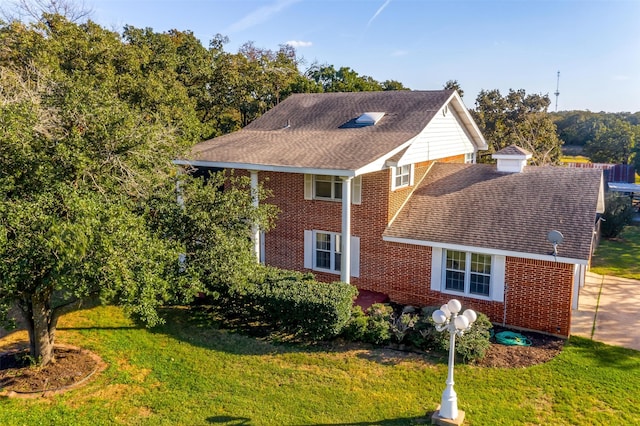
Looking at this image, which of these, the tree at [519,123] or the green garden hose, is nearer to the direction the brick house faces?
the green garden hose

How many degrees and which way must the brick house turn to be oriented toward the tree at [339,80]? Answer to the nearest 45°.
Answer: approximately 135° to its right

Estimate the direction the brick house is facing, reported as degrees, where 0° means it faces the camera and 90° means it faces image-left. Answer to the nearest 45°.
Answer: approximately 45°

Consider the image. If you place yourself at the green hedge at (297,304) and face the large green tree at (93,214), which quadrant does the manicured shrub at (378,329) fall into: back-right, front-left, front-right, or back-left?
back-left

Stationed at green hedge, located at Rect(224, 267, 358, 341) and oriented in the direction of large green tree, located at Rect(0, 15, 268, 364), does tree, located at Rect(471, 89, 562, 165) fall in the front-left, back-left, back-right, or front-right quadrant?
back-right

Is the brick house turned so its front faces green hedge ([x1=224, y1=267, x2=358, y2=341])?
yes

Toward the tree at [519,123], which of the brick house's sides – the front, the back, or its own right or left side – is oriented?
back

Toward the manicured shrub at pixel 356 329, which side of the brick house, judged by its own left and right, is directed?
front

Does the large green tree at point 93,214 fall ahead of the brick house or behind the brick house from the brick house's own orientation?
ahead

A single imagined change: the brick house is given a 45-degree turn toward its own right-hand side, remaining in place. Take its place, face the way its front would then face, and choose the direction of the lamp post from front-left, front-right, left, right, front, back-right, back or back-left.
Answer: left

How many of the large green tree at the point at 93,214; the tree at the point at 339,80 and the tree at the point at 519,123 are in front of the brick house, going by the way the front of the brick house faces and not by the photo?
1

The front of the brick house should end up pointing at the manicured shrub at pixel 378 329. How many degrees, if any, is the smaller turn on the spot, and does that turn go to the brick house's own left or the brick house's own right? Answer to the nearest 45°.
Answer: approximately 45° to the brick house's own left
